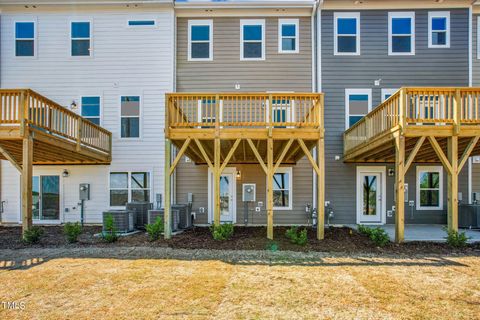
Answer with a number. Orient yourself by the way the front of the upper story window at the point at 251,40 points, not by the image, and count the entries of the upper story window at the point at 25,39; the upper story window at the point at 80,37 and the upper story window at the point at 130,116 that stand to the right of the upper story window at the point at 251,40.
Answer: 3

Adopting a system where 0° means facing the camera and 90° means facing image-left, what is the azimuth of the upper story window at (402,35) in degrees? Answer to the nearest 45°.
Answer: approximately 0°

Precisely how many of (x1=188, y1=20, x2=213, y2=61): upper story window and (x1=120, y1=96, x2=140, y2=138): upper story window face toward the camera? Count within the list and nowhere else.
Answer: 2

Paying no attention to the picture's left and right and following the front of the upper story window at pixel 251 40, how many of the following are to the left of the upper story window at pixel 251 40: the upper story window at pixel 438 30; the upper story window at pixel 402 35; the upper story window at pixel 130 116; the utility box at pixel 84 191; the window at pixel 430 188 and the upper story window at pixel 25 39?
3

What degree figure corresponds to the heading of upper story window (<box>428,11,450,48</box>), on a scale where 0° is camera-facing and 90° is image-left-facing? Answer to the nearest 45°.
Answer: approximately 0°
